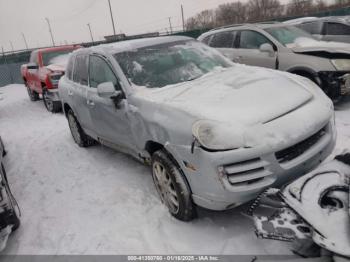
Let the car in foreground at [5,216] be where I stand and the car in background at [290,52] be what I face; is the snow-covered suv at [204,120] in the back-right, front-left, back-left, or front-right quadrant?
front-right

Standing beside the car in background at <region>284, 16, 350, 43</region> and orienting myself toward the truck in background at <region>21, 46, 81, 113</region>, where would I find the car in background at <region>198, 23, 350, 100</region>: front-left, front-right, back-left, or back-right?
front-left

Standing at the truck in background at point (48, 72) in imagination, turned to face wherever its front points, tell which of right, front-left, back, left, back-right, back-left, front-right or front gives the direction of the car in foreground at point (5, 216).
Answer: front-right

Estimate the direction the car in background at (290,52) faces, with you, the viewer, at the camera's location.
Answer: facing the viewer and to the right of the viewer

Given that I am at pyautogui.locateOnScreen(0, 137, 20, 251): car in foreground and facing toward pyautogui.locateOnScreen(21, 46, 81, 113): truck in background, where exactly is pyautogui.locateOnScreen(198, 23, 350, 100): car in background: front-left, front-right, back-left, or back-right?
front-right

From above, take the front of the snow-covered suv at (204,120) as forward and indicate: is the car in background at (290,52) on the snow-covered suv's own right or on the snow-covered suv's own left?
on the snow-covered suv's own left

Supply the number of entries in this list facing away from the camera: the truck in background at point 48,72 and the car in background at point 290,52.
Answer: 0

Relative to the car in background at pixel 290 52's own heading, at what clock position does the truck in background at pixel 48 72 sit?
the truck in background at pixel 48 72 is roughly at 5 o'clock from the car in background at pixel 290 52.

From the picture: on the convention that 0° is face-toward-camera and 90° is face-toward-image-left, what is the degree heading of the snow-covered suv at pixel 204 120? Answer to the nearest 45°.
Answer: approximately 315°

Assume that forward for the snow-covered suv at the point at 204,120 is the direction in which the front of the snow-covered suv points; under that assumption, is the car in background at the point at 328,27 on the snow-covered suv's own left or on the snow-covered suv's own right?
on the snow-covered suv's own left

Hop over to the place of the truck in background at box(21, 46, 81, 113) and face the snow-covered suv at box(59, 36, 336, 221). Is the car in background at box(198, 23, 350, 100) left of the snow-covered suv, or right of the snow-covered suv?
left

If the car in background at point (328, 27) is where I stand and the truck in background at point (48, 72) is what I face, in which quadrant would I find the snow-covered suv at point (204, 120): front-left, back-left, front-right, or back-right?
front-left
